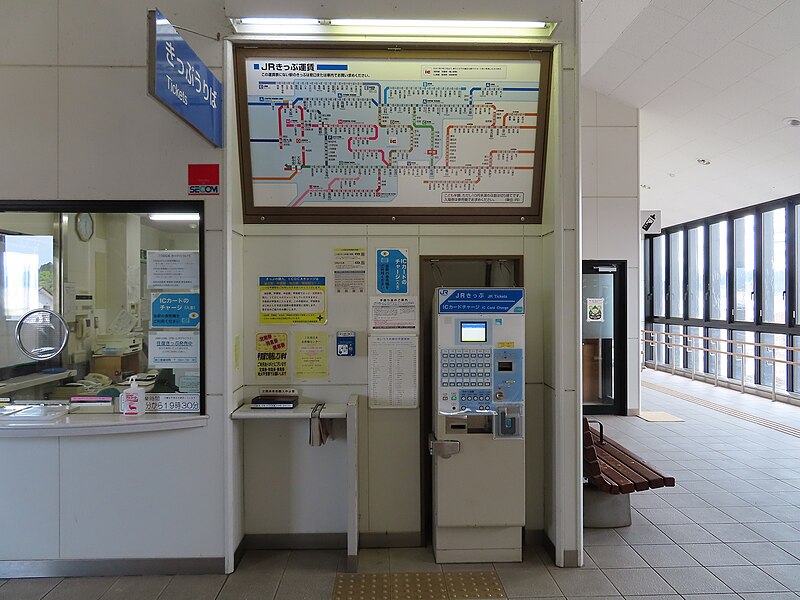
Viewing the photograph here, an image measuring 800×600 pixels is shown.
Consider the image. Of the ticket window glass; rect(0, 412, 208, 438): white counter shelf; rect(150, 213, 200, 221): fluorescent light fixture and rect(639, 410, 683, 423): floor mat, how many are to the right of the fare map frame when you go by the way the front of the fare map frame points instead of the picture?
3

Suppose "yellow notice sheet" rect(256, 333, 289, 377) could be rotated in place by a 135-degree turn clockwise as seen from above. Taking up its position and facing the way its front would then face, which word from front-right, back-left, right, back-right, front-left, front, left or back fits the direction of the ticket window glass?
front-left

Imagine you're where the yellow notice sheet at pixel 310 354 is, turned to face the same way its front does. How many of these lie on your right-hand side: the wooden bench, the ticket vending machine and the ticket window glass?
1

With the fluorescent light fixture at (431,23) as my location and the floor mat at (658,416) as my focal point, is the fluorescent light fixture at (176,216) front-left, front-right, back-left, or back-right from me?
back-left

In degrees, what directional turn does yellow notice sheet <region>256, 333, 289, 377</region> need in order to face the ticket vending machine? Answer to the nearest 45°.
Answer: approximately 45° to its left

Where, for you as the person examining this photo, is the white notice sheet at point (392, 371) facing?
facing the viewer

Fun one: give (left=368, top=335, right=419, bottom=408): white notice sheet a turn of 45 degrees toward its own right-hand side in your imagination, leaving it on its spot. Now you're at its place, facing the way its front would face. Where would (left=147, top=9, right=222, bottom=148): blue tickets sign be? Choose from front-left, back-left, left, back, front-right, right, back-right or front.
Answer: front

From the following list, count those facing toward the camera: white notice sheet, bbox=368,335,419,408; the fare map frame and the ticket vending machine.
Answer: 3

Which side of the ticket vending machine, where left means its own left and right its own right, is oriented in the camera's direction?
front

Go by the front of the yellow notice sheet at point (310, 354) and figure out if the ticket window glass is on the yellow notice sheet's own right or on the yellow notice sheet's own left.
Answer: on the yellow notice sheet's own right

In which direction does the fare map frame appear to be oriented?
toward the camera
